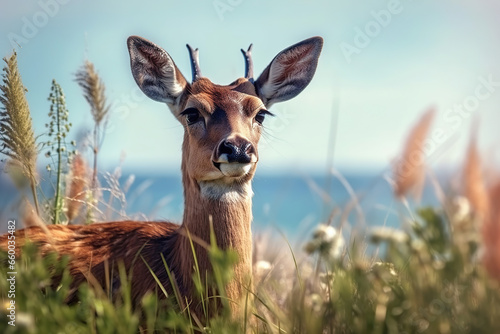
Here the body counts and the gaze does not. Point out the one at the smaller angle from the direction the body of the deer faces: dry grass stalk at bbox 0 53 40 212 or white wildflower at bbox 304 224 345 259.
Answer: the white wildflower

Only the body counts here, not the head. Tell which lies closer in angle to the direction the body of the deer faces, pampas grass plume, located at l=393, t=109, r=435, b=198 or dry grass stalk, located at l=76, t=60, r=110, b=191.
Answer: the pampas grass plume

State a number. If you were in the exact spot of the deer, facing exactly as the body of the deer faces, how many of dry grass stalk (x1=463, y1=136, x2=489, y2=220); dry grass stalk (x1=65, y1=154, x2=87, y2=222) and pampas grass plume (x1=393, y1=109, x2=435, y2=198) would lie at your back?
1

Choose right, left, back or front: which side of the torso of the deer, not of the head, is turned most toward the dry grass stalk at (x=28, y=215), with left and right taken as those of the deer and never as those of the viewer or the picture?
back

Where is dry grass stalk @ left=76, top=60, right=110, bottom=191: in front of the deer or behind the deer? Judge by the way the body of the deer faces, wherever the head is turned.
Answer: behind

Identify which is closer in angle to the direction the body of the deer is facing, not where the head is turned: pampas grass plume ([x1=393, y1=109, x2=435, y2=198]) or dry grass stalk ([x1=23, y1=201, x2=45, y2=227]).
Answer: the pampas grass plume

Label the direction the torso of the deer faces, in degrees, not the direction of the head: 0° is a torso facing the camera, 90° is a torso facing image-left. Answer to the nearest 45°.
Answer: approximately 315°

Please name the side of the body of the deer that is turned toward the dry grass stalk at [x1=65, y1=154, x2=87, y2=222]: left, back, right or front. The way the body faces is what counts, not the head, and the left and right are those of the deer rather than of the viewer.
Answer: back
